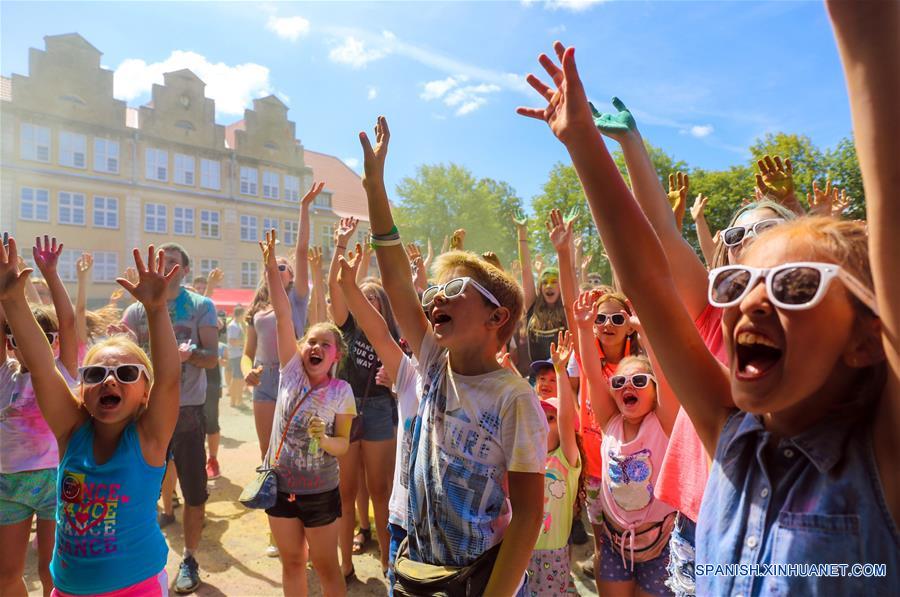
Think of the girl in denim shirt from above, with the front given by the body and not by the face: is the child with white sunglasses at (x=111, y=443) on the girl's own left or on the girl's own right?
on the girl's own right

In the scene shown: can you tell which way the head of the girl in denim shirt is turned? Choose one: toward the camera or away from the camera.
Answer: toward the camera

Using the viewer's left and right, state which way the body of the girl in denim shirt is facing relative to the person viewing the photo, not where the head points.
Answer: facing the viewer and to the left of the viewer

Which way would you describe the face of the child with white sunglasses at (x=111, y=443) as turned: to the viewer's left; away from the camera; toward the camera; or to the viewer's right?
toward the camera
